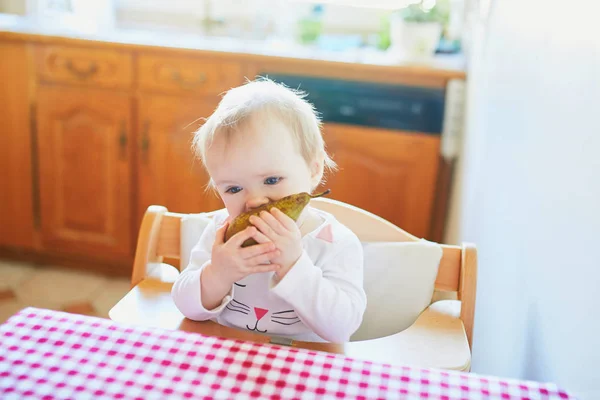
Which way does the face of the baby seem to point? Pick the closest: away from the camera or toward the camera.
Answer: toward the camera

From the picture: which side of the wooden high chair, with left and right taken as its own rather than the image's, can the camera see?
front

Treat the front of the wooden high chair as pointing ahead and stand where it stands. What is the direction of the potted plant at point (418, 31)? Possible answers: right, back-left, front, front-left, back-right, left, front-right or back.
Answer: back

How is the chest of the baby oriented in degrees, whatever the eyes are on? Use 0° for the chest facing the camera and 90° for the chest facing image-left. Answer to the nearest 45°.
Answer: approximately 0°
